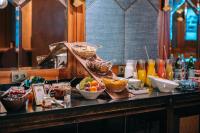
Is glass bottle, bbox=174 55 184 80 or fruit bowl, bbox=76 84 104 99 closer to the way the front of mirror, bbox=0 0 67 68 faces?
the fruit bowl

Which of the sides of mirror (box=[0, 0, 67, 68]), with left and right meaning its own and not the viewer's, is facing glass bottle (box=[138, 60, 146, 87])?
left

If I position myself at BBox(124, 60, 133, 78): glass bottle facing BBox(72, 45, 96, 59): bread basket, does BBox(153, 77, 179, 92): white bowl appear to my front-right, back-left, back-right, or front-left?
back-left

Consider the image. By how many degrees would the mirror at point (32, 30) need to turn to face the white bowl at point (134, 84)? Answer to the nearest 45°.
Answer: approximately 90° to its left

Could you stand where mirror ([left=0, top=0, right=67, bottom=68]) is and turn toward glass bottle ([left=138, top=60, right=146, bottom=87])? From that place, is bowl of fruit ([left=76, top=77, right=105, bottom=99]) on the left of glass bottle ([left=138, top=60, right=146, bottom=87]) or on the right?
right

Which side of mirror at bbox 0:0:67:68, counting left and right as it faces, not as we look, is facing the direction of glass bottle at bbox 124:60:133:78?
left

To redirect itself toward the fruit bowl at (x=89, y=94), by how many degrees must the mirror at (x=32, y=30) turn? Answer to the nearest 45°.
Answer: approximately 45° to its left

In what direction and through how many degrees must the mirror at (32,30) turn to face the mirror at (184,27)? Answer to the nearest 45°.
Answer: approximately 90° to its left

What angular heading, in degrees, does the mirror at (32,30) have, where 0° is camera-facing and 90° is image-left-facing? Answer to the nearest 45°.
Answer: approximately 0°
